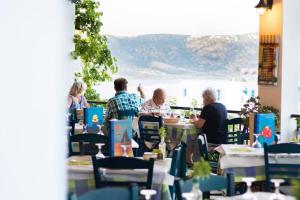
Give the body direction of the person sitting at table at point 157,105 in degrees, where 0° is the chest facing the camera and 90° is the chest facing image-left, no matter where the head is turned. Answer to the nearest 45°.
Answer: approximately 315°

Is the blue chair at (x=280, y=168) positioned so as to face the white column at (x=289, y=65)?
yes

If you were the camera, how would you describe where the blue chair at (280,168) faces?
facing away from the viewer

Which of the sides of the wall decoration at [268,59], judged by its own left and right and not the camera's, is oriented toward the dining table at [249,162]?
front

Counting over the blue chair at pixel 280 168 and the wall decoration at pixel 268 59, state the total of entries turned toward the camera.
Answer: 1

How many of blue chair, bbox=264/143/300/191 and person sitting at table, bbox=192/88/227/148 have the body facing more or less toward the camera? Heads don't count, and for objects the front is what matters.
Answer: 0

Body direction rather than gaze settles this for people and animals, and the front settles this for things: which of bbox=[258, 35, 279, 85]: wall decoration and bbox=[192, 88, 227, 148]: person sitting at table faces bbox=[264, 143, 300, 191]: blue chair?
the wall decoration

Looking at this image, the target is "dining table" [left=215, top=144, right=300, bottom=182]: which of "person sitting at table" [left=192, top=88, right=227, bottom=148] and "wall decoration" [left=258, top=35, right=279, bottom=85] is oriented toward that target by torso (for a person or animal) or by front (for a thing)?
the wall decoration

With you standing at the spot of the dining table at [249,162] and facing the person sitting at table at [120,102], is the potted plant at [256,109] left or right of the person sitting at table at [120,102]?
right

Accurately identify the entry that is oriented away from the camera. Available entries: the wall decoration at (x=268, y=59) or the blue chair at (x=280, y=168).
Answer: the blue chair

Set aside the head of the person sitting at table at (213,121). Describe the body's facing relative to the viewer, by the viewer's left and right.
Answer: facing away from the viewer and to the left of the viewer
